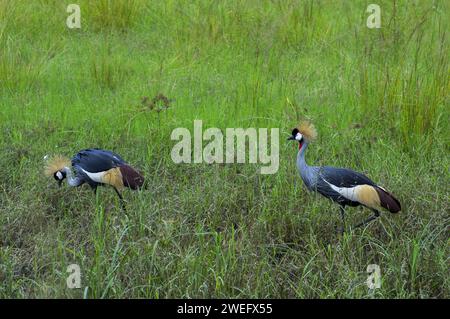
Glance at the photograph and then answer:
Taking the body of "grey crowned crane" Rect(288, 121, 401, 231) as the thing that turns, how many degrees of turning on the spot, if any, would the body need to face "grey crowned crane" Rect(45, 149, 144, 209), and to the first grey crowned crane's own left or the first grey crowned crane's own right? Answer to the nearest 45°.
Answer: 0° — it already faces it

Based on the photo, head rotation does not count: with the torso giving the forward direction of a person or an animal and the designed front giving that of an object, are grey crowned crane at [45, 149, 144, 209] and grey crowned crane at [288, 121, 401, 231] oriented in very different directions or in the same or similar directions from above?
same or similar directions

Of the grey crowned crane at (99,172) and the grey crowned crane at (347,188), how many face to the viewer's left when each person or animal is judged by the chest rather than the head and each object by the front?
2

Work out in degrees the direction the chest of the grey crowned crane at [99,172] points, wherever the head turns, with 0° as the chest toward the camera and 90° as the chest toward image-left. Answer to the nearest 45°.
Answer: approximately 90°

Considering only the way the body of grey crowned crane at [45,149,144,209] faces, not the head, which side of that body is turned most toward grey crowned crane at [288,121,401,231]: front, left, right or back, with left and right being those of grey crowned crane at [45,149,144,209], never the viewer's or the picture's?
back

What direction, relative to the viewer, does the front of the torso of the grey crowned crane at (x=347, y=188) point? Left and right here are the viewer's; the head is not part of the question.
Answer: facing to the left of the viewer
